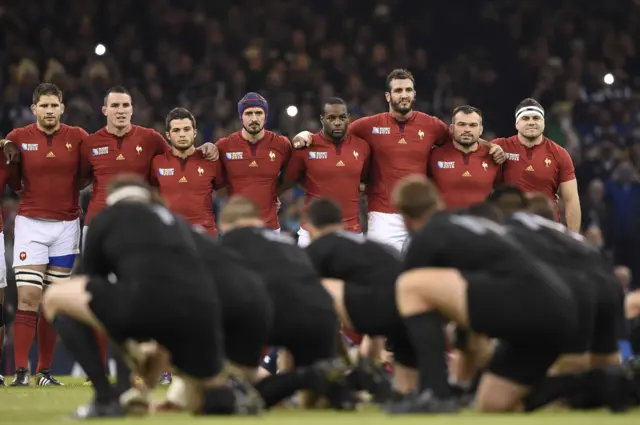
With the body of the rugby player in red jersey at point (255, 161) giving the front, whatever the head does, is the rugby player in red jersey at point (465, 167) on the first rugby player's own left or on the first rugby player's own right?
on the first rugby player's own left

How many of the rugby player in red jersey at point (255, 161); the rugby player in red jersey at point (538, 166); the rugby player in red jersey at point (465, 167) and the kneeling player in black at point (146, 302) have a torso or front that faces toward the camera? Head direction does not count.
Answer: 3

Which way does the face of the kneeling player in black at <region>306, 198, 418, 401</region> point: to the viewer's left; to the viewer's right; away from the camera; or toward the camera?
away from the camera

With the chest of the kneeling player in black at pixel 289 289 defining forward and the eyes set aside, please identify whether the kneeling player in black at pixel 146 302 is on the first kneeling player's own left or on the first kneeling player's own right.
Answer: on the first kneeling player's own left

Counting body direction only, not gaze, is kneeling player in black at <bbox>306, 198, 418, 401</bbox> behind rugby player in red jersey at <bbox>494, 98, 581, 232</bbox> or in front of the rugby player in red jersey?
in front

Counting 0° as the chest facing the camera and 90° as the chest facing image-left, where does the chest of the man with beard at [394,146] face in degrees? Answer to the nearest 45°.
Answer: approximately 0°

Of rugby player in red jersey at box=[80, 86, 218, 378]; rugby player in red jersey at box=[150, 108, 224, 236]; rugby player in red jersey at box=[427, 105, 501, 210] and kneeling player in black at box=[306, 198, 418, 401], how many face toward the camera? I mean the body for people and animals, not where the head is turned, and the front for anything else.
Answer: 3

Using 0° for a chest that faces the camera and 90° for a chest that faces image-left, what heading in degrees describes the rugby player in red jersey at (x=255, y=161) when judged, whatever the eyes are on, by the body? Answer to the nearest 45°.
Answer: approximately 0°

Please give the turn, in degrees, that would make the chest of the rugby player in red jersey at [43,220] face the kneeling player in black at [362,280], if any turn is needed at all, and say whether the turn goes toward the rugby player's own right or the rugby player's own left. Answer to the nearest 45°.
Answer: approximately 45° to the rugby player's own left

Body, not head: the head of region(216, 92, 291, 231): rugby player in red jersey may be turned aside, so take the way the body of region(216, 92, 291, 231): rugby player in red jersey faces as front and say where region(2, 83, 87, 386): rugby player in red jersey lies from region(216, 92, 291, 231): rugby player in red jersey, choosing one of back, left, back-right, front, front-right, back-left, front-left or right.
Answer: right
